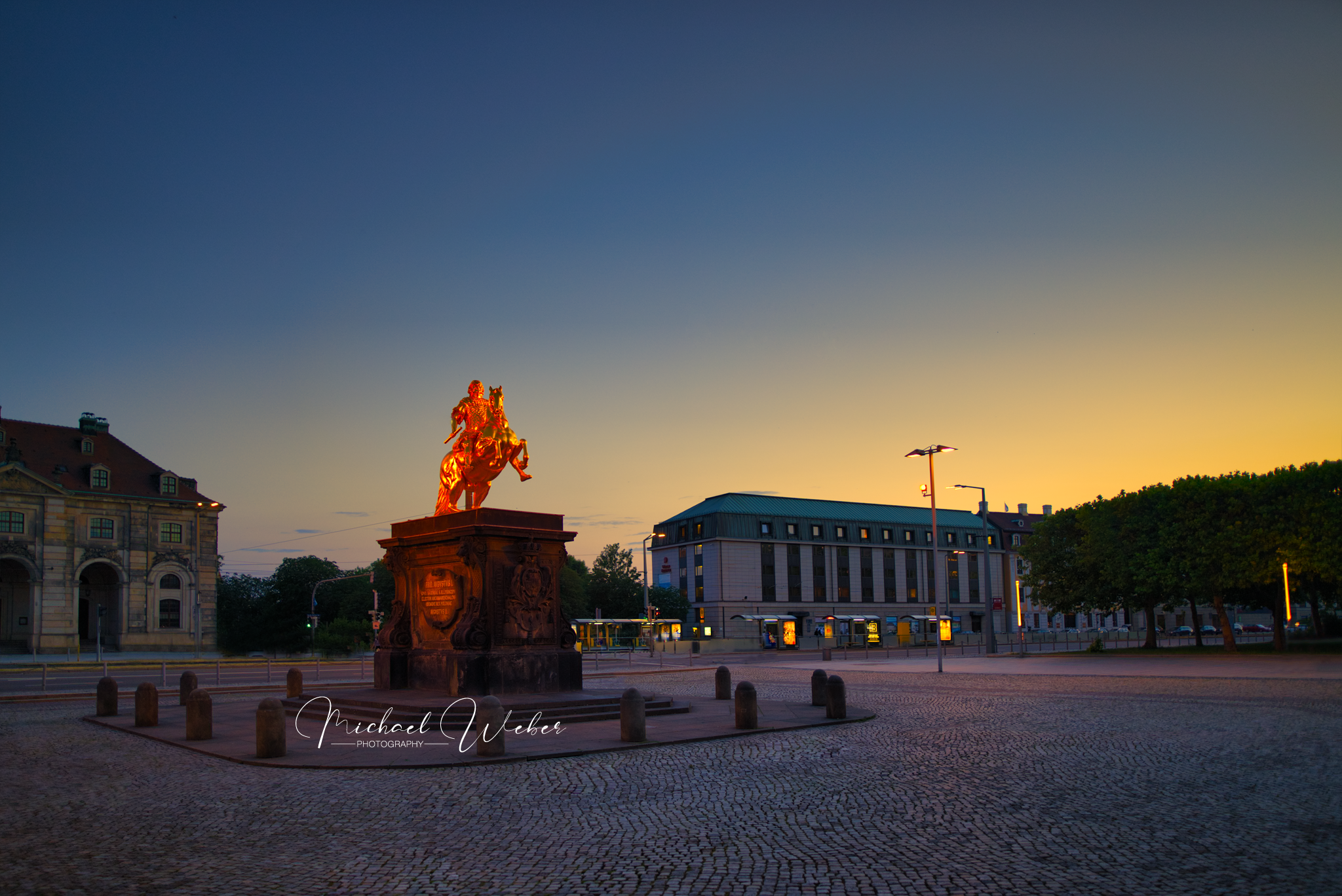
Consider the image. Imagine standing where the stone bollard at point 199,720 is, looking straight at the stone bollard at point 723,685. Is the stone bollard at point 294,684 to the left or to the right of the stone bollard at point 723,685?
left

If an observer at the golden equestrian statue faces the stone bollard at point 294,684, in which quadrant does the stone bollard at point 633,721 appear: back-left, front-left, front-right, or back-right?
back-left

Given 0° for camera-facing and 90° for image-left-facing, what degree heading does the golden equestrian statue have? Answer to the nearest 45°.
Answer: approximately 315°

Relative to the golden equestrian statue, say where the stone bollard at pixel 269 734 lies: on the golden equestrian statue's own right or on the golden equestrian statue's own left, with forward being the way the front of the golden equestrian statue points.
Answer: on the golden equestrian statue's own right

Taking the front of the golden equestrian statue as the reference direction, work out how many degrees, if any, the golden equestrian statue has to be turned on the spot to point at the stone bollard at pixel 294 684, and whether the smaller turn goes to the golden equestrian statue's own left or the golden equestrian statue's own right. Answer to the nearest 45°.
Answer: approximately 180°

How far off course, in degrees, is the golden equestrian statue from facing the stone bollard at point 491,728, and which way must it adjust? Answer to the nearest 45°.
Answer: approximately 45° to its right
